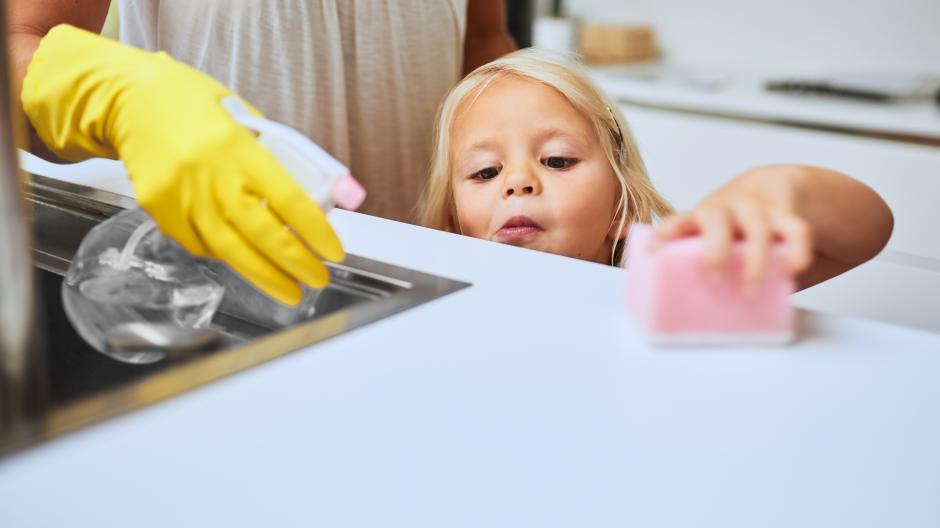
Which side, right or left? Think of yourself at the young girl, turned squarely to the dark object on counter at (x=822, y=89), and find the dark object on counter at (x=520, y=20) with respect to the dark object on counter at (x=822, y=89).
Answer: left

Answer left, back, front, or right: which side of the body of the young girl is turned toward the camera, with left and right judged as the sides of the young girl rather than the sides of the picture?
front

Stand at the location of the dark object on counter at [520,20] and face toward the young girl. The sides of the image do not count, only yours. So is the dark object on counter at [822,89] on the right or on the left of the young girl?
left

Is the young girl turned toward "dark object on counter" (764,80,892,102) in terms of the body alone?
no

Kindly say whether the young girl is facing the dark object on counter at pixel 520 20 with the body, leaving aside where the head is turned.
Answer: no
